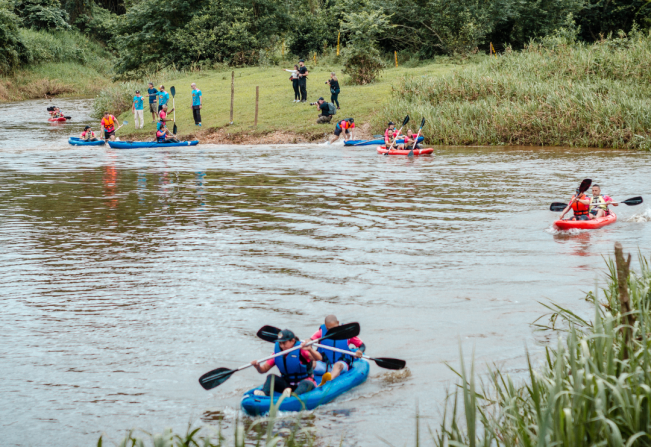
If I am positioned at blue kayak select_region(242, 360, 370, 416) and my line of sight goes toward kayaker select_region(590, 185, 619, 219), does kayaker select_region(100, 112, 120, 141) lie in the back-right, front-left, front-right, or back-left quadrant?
front-left

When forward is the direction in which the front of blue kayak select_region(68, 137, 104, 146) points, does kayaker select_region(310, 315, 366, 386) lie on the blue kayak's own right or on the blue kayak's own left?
on the blue kayak's own left

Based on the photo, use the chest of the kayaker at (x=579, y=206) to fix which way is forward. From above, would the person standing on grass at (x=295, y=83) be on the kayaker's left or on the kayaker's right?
on the kayaker's right

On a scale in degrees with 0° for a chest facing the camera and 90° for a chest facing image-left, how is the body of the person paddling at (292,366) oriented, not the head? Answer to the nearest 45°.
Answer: approximately 45°

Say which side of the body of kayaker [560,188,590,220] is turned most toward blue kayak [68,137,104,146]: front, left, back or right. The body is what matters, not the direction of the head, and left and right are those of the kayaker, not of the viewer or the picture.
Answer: right

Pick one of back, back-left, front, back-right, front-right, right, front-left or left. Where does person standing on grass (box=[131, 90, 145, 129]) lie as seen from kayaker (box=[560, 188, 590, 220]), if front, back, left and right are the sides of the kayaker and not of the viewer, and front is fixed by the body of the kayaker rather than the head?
right

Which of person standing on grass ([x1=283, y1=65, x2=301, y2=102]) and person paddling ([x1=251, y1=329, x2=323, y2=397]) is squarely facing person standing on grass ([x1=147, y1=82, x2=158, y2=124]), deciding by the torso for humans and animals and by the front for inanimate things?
person standing on grass ([x1=283, y1=65, x2=301, y2=102])

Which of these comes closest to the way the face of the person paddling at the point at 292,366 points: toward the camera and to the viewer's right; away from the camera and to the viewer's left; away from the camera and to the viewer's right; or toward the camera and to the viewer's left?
toward the camera and to the viewer's left

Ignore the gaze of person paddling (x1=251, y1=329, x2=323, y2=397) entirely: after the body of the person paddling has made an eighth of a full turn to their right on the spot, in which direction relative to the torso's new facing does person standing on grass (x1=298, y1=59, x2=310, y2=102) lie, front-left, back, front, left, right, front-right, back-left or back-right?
right

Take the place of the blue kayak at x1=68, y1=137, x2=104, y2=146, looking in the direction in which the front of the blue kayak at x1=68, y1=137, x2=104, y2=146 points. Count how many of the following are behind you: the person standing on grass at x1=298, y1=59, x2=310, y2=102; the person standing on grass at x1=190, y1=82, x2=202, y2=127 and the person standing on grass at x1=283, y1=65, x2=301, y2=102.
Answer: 3

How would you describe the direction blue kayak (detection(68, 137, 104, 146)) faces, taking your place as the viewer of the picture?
facing to the left of the viewer
